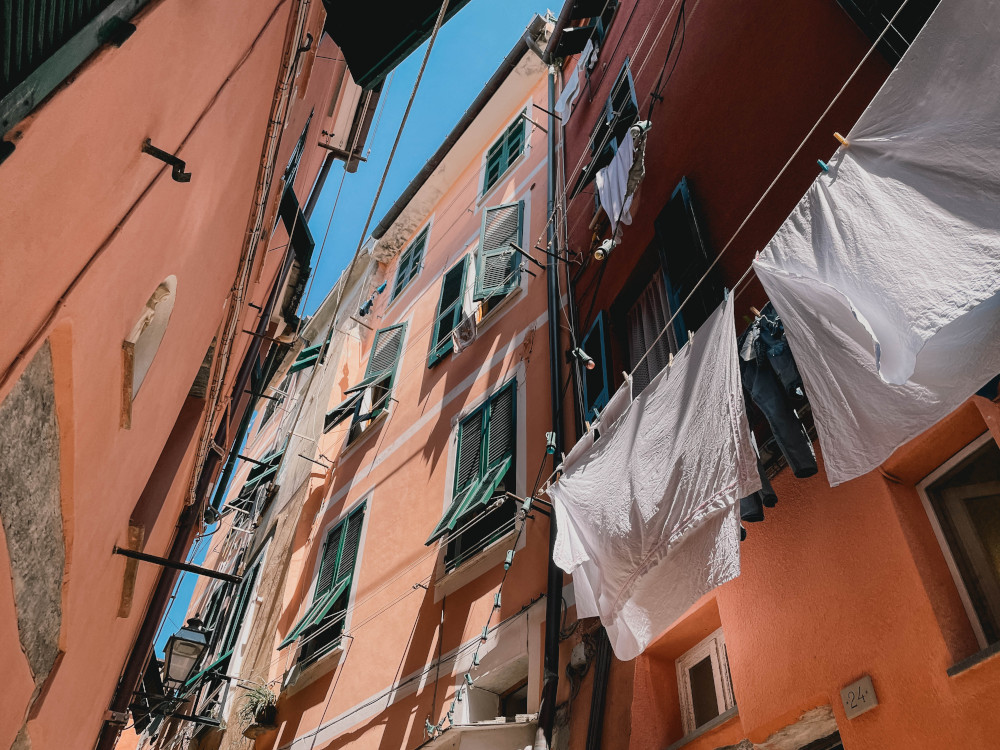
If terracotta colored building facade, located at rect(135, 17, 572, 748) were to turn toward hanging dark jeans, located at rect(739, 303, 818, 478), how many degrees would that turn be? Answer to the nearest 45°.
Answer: approximately 45° to its left

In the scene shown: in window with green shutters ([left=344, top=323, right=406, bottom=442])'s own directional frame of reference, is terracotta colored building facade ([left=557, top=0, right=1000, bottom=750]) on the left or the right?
on its left

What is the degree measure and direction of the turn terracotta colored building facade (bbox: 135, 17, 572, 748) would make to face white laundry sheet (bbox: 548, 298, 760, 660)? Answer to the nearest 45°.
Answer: approximately 45° to its left

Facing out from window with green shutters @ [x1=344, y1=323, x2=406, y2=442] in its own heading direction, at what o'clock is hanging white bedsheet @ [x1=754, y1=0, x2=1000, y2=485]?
The hanging white bedsheet is roughly at 10 o'clock from the window with green shutters.

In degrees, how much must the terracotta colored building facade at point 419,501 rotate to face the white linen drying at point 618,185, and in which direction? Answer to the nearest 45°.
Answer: approximately 45° to its left

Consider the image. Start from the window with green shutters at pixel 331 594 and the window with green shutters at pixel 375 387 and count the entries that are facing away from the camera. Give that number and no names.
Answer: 0
